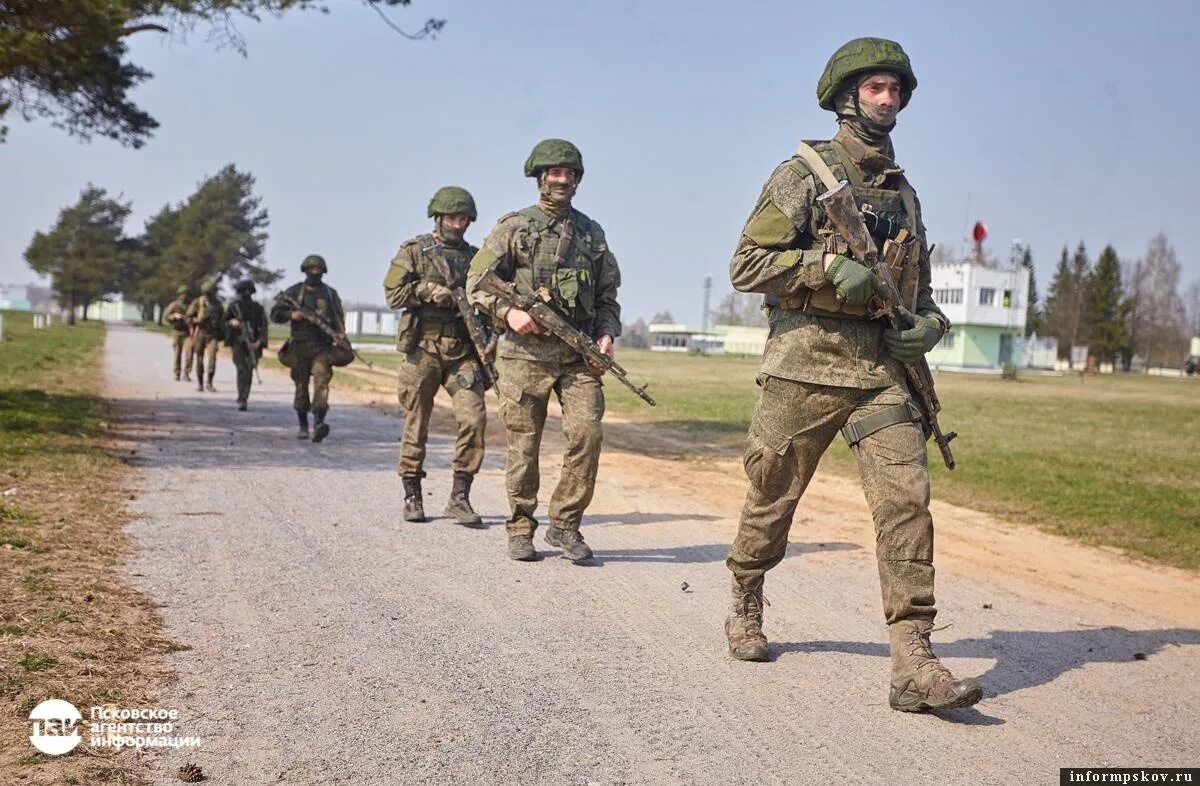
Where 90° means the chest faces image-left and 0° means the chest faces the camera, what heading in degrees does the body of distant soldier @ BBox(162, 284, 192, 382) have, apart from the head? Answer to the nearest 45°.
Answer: approximately 0°

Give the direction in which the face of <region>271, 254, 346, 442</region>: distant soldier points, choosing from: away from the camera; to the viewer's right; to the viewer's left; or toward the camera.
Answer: toward the camera

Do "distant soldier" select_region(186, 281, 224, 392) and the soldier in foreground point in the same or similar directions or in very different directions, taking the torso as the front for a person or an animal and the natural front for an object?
same or similar directions

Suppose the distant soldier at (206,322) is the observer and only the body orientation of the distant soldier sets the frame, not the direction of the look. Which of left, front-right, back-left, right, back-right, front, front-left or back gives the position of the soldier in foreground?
front

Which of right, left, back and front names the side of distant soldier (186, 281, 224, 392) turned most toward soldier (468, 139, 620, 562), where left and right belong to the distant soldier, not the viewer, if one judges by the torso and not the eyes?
front

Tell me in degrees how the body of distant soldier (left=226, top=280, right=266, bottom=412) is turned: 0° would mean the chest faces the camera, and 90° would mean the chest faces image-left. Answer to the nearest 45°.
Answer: approximately 0°

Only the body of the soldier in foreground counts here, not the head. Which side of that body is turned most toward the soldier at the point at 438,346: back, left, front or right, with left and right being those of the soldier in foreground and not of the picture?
back

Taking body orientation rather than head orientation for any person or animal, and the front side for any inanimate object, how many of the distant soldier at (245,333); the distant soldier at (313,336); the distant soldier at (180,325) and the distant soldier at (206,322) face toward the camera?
4

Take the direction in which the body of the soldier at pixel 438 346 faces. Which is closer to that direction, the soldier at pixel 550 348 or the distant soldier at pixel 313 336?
the soldier

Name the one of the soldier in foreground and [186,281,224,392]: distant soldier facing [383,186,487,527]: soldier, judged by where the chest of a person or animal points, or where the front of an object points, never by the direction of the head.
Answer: the distant soldier

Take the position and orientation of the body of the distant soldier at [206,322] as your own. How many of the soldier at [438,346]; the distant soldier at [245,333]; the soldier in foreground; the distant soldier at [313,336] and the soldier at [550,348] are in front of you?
5

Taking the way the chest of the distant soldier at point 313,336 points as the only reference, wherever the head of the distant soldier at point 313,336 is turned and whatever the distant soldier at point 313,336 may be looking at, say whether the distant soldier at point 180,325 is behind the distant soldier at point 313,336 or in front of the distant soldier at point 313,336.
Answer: behind

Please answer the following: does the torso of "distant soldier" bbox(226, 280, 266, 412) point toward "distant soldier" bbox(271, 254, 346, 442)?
yes

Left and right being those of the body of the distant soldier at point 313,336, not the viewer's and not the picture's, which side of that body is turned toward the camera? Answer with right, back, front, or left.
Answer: front

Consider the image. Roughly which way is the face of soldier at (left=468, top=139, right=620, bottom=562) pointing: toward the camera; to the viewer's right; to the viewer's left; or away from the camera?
toward the camera

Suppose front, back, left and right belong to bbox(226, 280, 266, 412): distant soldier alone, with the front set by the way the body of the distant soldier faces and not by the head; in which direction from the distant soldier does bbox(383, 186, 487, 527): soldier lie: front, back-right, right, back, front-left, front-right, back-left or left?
front

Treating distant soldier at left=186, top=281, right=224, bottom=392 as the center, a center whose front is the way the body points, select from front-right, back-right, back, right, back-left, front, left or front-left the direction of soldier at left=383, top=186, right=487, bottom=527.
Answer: front

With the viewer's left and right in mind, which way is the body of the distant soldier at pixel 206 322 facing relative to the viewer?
facing the viewer
